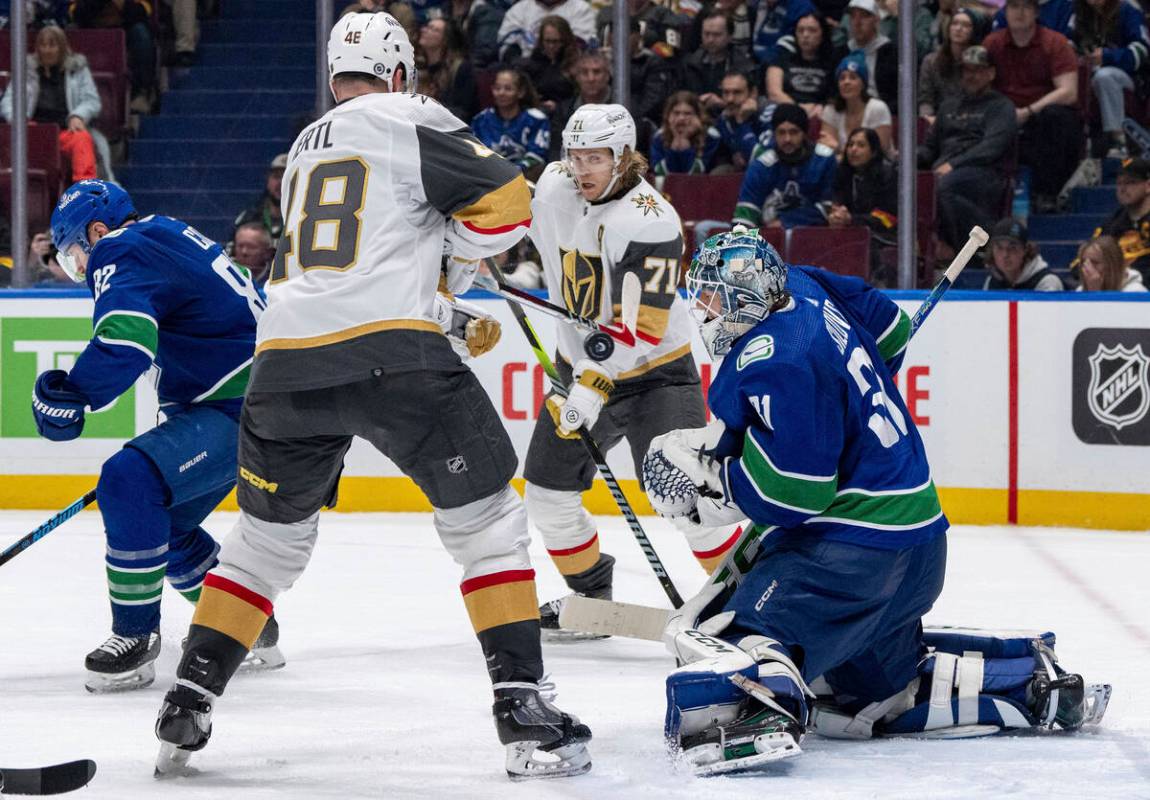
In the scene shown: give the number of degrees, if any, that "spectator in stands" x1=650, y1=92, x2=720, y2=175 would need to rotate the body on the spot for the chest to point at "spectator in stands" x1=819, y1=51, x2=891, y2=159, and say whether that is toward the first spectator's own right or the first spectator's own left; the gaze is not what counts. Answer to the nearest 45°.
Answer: approximately 90° to the first spectator's own left

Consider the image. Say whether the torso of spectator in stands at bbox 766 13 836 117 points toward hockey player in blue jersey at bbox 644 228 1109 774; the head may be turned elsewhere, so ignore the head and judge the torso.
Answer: yes

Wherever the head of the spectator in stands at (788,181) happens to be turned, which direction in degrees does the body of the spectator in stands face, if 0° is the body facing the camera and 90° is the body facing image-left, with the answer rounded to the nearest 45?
approximately 0°

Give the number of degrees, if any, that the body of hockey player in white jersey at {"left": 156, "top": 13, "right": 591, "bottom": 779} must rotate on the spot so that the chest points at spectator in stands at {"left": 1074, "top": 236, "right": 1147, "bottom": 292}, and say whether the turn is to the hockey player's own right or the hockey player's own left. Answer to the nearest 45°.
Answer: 0° — they already face them

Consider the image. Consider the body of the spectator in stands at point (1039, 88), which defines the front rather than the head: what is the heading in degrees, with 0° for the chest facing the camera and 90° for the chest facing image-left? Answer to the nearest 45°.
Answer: approximately 0°

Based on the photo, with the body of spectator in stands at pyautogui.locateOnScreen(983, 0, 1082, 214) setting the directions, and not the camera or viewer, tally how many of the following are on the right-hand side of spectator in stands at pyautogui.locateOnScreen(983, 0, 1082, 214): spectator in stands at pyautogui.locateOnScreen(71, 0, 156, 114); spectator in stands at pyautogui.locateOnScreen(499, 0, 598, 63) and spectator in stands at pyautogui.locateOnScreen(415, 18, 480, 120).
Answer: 3
